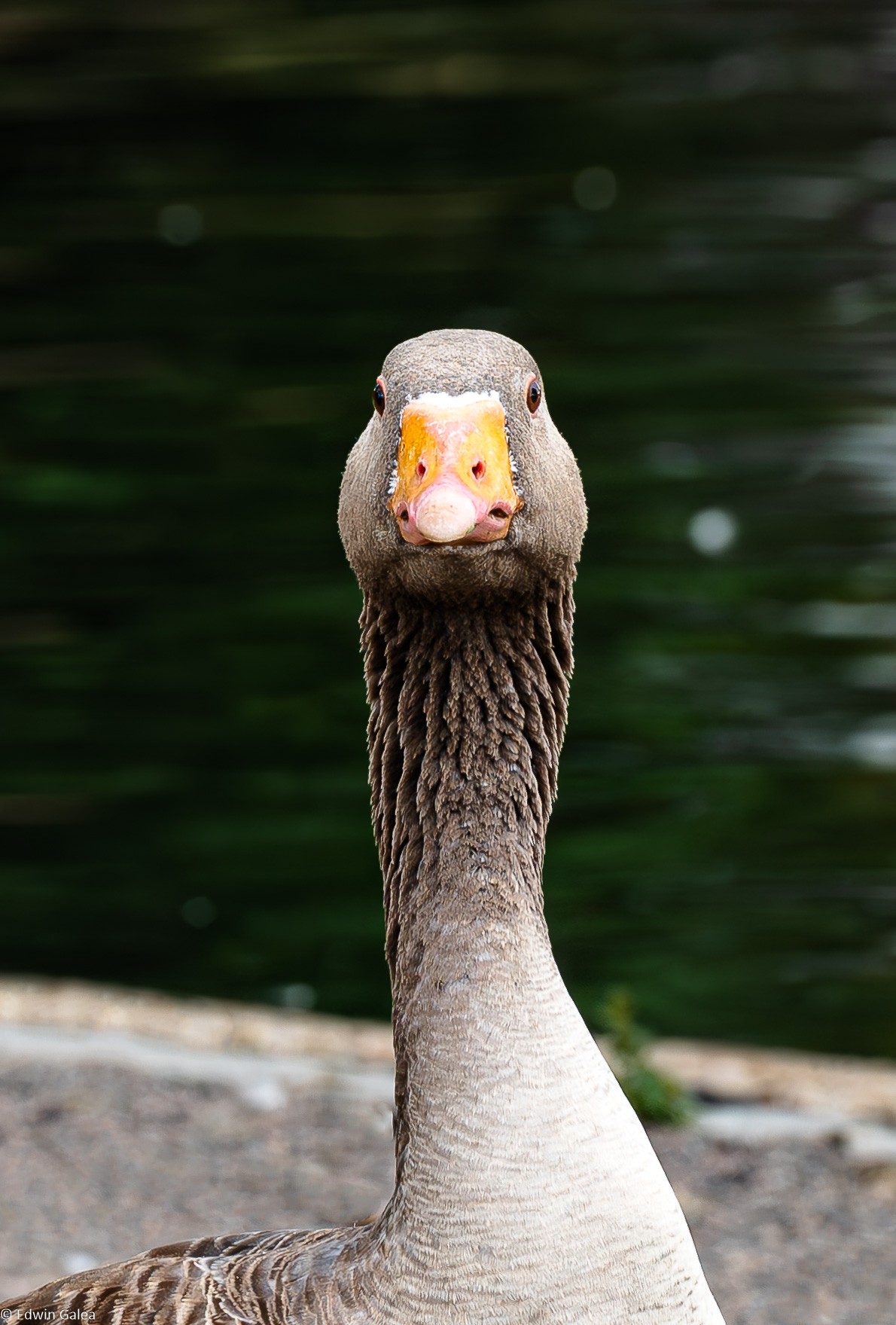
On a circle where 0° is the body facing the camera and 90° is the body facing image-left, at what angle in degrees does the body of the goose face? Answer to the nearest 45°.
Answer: approximately 315°

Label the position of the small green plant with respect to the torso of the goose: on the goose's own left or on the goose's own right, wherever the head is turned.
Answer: on the goose's own left
